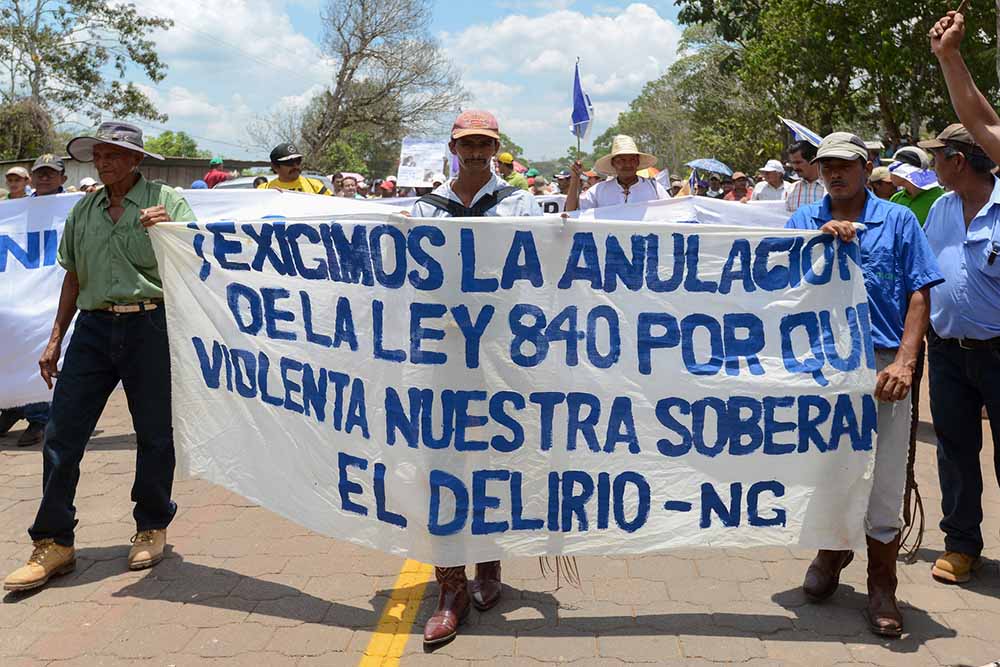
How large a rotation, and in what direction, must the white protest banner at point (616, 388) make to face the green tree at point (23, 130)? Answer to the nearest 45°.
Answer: approximately 135° to its right

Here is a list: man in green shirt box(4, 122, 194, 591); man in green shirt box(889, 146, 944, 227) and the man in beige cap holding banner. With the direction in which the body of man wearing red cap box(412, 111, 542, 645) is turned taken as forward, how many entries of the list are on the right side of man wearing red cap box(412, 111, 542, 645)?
1

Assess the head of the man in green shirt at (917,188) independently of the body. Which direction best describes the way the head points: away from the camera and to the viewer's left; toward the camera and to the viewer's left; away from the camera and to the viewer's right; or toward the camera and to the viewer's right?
toward the camera and to the viewer's left

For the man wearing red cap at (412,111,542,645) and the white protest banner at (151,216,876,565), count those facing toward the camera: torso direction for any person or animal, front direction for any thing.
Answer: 2

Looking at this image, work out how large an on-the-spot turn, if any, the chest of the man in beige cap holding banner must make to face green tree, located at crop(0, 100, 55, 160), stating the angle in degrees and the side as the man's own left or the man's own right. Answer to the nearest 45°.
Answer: approximately 135° to the man's own right

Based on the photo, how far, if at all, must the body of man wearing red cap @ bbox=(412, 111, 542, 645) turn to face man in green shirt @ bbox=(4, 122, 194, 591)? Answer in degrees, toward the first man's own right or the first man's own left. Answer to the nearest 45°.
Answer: approximately 90° to the first man's own right

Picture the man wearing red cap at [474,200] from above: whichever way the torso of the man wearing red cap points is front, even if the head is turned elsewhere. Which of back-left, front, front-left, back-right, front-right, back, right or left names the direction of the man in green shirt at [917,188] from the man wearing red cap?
back-left
